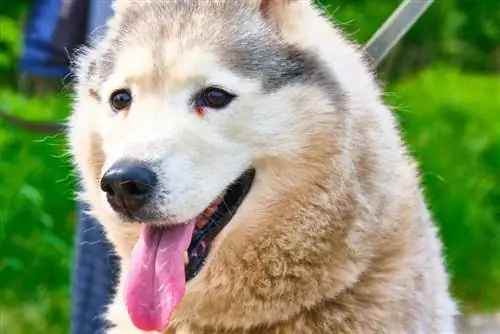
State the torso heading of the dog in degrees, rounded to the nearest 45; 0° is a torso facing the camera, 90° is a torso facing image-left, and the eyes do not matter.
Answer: approximately 45°
